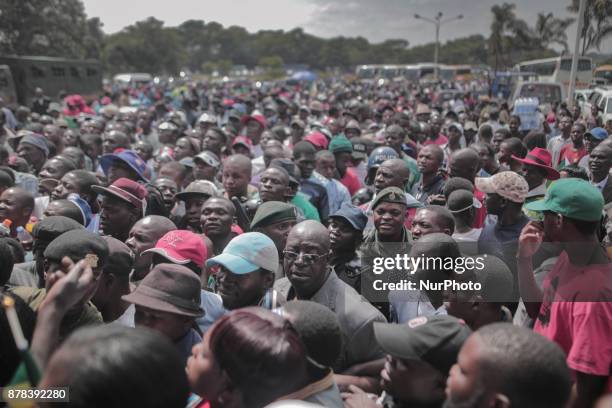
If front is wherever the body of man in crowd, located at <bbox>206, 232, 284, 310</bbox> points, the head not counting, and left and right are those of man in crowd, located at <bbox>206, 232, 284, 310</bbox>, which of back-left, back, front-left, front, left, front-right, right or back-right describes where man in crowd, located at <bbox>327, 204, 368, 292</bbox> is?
back

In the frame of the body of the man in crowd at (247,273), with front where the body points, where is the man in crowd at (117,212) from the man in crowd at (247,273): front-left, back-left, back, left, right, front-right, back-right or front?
right

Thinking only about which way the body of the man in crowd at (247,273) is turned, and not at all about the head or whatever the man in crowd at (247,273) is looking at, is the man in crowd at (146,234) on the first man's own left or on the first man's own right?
on the first man's own right

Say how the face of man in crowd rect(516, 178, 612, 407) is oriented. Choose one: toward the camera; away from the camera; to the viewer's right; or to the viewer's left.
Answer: to the viewer's left

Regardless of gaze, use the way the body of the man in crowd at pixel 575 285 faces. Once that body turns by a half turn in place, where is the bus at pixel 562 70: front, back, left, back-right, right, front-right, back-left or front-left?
left

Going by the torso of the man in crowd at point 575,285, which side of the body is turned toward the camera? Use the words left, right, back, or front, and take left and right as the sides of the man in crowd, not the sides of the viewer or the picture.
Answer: left

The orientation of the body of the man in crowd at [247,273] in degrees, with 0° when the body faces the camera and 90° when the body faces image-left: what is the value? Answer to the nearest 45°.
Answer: approximately 45°

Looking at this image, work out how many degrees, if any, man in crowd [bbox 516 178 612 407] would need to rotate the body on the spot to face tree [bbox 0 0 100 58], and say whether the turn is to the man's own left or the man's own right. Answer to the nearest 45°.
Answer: approximately 45° to the man's own right

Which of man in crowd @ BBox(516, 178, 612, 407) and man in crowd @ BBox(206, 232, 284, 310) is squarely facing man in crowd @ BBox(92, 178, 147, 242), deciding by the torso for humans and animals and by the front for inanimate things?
man in crowd @ BBox(516, 178, 612, 407)

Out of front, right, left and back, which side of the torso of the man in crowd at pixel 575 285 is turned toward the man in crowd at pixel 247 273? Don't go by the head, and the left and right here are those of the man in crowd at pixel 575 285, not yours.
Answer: front

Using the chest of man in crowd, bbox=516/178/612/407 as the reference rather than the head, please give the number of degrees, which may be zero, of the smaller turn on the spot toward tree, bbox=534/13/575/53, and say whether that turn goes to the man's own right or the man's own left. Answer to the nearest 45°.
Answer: approximately 90° to the man's own right

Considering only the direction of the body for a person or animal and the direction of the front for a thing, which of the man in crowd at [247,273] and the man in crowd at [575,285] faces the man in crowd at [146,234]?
the man in crowd at [575,285]

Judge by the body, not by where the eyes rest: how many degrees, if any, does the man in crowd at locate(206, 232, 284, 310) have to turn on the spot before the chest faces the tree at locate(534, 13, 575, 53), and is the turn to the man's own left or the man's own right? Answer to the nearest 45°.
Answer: approximately 180°

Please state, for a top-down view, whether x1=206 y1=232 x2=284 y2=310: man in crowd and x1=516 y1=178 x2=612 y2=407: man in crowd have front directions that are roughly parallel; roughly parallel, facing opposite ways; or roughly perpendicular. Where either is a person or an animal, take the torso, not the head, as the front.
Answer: roughly perpendicular
